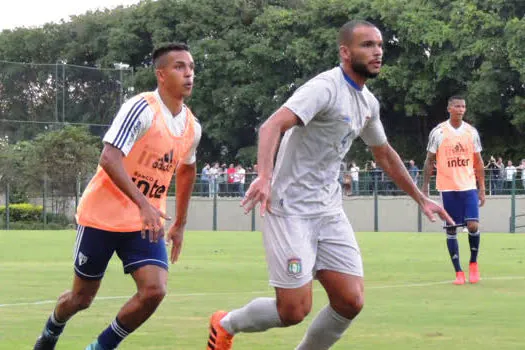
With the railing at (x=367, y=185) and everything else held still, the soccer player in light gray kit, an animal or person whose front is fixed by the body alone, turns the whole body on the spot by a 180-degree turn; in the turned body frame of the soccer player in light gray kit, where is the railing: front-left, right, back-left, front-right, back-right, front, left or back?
front-right

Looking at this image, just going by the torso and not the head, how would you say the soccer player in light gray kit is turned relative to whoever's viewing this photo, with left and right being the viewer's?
facing the viewer and to the right of the viewer

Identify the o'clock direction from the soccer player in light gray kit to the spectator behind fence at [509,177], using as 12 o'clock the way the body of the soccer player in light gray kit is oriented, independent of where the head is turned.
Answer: The spectator behind fence is roughly at 8 o'clock from the soccer player in light gray kit.

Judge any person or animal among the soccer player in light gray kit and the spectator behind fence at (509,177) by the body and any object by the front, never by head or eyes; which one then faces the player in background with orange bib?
the spectator behind fence

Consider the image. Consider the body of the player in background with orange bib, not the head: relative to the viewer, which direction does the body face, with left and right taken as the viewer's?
facing the viewer

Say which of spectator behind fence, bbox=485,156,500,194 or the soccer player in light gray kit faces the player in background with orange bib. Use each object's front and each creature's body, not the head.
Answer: the spectator behind fence

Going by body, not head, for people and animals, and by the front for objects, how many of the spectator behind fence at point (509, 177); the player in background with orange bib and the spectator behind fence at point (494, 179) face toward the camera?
3

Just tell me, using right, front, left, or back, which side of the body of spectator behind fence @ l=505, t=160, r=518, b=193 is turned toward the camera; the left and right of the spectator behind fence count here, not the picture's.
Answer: front

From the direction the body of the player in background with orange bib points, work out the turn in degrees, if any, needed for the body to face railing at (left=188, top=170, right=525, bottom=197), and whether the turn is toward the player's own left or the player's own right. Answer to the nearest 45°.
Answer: approximately 180°

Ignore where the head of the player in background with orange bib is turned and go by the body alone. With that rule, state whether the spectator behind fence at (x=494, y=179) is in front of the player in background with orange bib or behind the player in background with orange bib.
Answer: behind

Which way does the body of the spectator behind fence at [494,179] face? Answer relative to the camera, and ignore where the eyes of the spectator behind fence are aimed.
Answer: toward the camera
